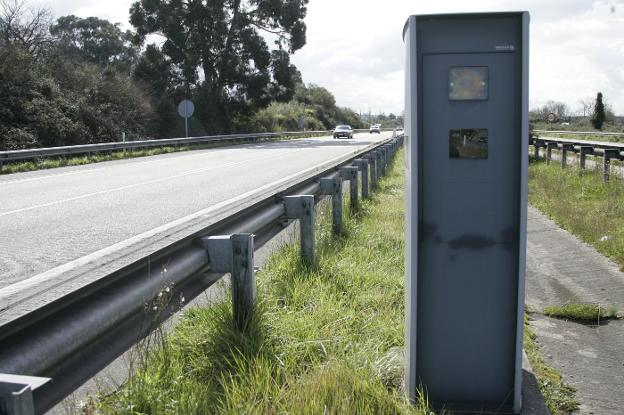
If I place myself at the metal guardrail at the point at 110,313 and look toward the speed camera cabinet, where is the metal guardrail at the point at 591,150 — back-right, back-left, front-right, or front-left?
front-left

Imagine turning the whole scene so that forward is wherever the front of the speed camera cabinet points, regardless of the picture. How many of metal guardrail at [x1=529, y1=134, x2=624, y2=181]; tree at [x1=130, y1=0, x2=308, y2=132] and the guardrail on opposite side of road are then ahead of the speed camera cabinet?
0

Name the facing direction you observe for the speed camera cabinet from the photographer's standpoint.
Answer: facing the viewer

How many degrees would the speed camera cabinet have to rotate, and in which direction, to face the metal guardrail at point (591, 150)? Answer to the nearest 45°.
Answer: approximately 180°

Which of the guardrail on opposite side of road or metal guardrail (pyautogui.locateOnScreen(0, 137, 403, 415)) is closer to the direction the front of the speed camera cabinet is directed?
the metal guardrail

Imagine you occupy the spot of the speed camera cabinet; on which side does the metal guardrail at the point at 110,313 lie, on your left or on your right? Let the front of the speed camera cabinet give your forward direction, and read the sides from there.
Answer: on your right

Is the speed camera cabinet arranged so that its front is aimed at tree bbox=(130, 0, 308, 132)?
no

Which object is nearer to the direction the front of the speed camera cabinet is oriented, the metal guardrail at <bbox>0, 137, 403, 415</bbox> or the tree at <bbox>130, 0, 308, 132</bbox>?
the metal guardrail

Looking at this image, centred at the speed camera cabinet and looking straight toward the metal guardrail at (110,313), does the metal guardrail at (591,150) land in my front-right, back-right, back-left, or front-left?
back-right

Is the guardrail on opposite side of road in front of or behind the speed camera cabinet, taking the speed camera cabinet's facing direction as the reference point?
behind

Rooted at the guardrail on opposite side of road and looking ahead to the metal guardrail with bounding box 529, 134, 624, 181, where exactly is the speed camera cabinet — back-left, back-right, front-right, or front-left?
front-right
